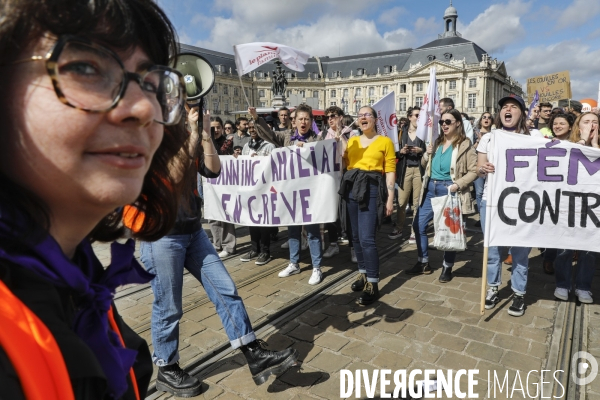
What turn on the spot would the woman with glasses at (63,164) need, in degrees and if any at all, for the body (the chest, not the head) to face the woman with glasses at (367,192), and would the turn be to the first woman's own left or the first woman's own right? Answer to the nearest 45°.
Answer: approximately 90° to the first woman's own left

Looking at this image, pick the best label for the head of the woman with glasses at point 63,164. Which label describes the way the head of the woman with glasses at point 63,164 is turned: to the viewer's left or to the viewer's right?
to the viewer's right

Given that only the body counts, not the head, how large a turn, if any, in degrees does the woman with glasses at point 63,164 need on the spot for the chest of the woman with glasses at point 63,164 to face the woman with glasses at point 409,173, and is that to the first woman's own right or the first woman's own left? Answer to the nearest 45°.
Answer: approximately 90° to the first woman's own left

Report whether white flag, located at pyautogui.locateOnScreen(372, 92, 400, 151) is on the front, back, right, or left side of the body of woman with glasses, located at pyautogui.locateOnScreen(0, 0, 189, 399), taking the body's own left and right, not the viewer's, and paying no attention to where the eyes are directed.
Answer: left

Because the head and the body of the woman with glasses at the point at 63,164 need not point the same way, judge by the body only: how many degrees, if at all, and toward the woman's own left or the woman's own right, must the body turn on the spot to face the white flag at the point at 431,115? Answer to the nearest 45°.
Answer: approximately 90° to the woman's own left

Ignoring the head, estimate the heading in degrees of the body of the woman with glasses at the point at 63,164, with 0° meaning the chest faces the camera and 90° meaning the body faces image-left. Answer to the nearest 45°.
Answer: approximately 315°

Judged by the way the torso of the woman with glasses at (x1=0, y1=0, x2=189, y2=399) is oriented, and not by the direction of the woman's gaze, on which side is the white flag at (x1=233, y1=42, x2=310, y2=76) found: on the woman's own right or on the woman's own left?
on the woman's own left
